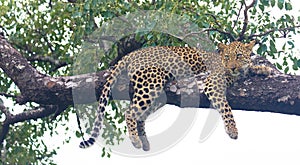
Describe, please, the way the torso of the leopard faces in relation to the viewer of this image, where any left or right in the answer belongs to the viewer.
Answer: facing to the right of the viewer

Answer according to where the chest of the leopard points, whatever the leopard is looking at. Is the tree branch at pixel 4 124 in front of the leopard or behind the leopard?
behind
